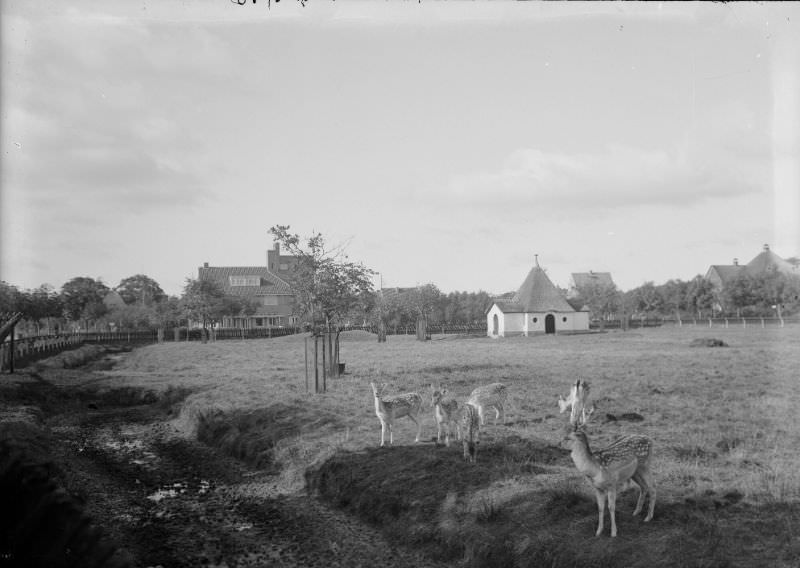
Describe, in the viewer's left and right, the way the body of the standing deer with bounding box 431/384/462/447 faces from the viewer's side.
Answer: facing the viewer and to the left of the viewer

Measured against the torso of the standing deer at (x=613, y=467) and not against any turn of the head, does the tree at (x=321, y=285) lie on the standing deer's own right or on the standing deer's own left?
on the standing deer's own right

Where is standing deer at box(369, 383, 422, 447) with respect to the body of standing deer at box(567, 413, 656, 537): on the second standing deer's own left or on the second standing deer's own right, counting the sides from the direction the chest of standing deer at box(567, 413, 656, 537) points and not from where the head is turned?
on the second standing deer's own right

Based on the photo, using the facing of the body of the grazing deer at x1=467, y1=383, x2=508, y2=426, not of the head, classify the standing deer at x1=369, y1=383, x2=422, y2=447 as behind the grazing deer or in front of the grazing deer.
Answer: in front

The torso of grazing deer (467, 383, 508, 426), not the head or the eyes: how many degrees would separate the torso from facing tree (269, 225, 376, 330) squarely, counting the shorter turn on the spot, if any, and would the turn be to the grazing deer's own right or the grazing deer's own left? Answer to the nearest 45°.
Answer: approximately 45° to the grazing deer's own right

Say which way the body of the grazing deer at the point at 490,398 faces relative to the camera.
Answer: to the viewer's left

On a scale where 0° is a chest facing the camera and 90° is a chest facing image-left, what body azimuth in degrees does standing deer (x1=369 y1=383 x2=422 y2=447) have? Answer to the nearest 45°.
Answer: approximately 45°

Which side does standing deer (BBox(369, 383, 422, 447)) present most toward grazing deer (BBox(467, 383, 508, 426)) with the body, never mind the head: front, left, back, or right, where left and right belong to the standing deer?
back

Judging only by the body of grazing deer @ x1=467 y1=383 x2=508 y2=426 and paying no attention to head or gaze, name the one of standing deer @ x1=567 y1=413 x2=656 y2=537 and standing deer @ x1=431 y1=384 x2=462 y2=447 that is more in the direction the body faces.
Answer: the standing deer @ x1=431 y1=384 x2=462 y2=447
